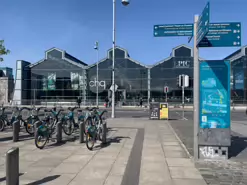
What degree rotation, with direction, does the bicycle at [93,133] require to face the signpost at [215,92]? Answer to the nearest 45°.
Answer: approximately 90° to its right

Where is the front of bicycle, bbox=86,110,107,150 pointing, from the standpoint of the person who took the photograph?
facing away from the viewer and to the right of the viewer

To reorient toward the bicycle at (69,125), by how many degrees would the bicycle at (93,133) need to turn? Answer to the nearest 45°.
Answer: approximately 45° to its left

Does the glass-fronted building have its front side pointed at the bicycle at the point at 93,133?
yes

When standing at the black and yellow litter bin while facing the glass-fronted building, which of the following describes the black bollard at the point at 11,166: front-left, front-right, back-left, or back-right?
back-left

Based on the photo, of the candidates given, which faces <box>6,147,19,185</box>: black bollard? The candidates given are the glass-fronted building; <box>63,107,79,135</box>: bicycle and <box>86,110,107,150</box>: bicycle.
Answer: the glass-fronted building

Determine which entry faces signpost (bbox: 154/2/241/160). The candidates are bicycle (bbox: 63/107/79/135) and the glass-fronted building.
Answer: the glass-fronted building
